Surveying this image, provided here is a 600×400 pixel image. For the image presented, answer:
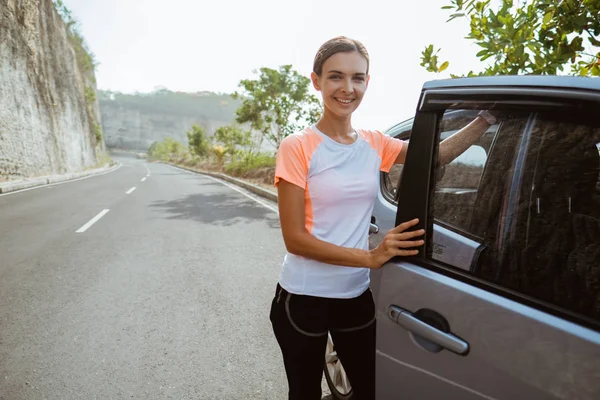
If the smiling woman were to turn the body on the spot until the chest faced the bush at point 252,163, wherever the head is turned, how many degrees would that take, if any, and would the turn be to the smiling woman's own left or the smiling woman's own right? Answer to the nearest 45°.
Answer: approximately 135° to the smiling woman's own left

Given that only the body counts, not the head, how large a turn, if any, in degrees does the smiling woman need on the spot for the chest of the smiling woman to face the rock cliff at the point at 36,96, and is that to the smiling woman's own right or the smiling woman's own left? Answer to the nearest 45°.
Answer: approximately 180°

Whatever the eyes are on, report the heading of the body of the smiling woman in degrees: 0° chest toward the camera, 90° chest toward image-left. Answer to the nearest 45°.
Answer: approximately 315°

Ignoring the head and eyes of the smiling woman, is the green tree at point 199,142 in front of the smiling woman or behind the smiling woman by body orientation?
behind

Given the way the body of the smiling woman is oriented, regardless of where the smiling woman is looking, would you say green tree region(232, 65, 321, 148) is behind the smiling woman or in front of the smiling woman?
behind
